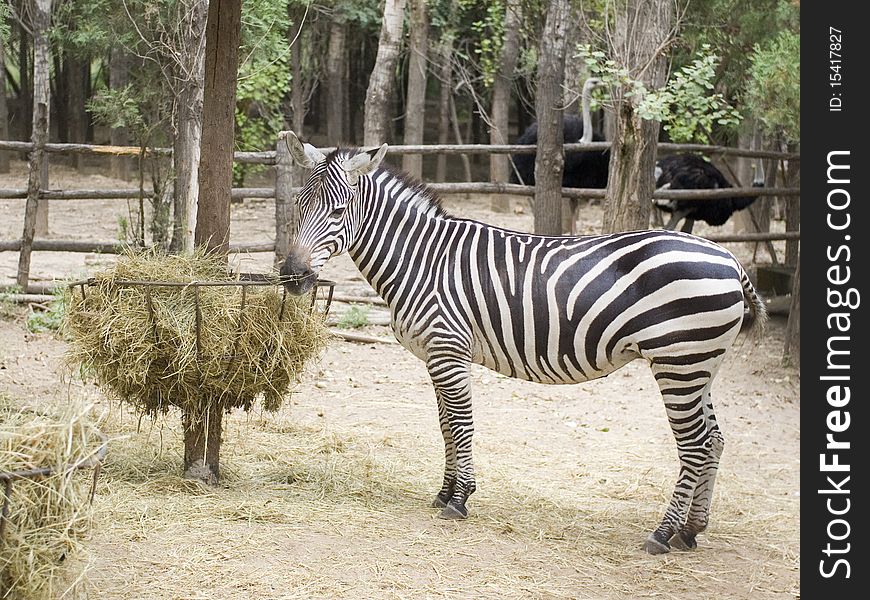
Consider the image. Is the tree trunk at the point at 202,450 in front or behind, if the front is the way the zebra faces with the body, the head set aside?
in front

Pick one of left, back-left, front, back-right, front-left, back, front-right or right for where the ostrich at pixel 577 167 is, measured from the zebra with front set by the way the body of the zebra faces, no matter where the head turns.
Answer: right

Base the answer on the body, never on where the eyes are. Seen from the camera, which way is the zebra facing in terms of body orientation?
to the viewer's left
